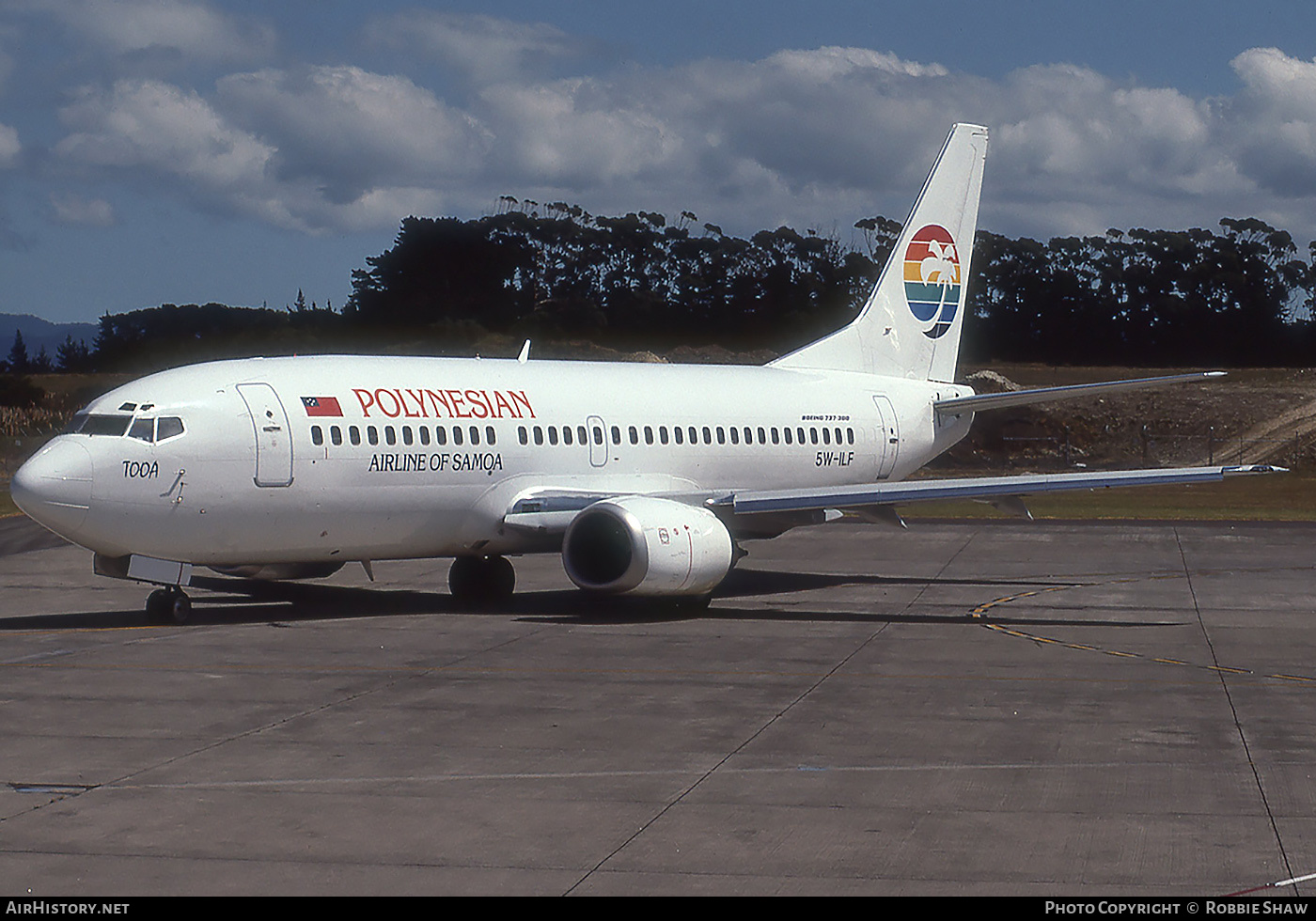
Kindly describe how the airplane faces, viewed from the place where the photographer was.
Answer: facing the viewer and to the left of the viewer
